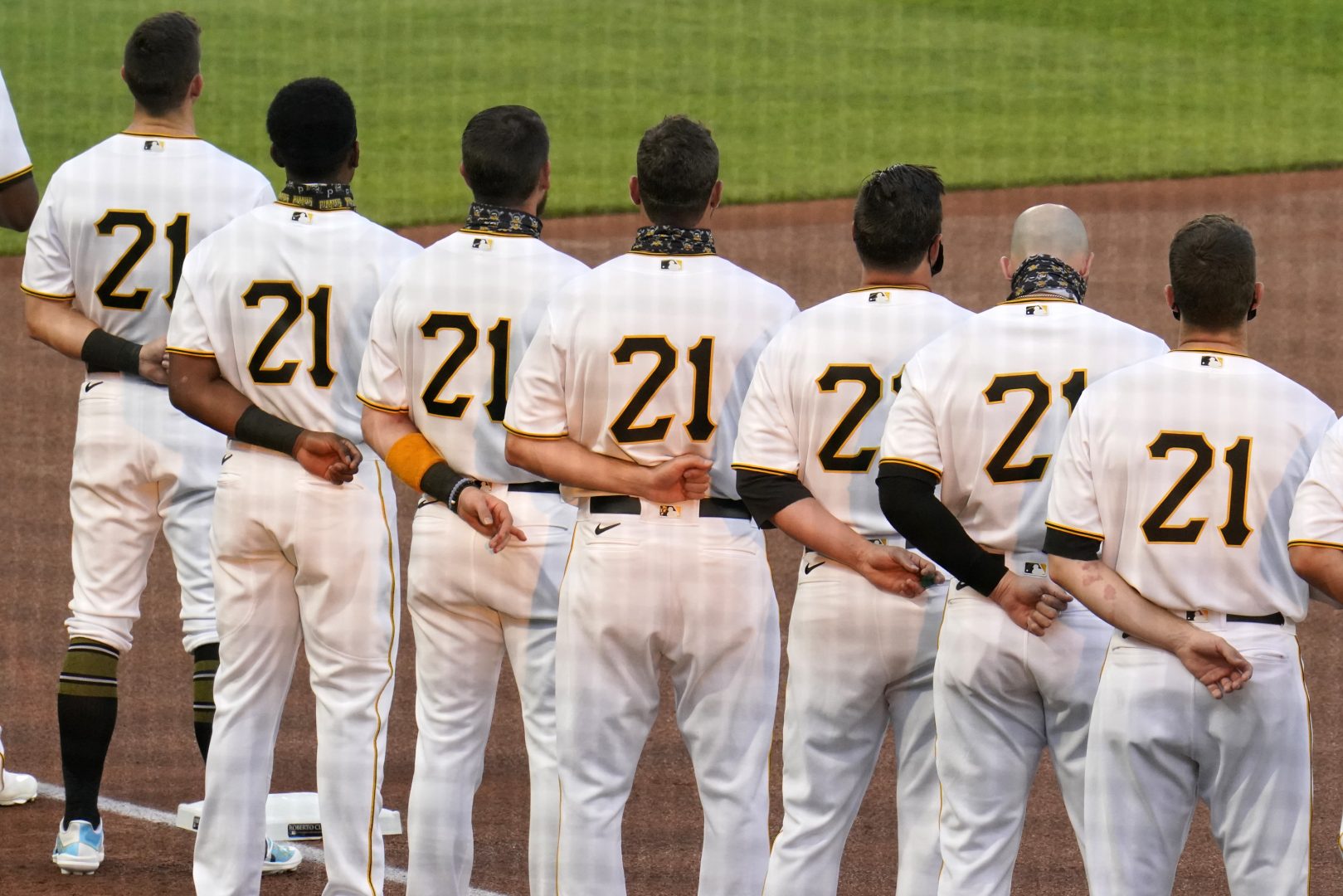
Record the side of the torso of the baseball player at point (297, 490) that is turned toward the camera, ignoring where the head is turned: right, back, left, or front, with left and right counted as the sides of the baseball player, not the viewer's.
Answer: back

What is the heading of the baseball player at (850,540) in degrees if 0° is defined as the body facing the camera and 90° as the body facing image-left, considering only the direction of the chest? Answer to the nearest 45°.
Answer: approximately 180°

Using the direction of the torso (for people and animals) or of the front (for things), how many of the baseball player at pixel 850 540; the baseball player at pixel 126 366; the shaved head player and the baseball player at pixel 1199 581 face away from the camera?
4

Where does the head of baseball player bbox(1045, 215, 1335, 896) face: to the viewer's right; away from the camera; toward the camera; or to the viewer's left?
away from the camera

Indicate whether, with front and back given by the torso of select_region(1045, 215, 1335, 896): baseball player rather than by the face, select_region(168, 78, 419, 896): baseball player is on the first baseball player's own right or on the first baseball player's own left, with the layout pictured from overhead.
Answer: on the first baseball player's own left

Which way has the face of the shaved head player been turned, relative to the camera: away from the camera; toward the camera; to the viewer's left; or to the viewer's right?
away from the camera

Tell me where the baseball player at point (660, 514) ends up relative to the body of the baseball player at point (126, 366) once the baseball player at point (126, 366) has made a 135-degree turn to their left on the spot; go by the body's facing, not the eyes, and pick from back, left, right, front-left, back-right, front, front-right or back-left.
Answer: left

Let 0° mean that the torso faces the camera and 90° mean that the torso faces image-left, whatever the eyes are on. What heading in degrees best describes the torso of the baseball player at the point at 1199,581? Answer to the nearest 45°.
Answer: approximately 180°

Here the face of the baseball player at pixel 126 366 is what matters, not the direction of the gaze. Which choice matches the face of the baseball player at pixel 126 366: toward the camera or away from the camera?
away from the camera

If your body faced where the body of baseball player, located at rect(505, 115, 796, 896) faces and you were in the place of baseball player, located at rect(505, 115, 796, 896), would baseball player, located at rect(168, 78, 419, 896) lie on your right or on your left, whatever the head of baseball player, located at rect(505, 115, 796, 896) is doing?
on your left

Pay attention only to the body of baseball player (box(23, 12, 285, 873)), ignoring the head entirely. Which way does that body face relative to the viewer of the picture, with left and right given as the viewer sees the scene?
facing away from the viewer
